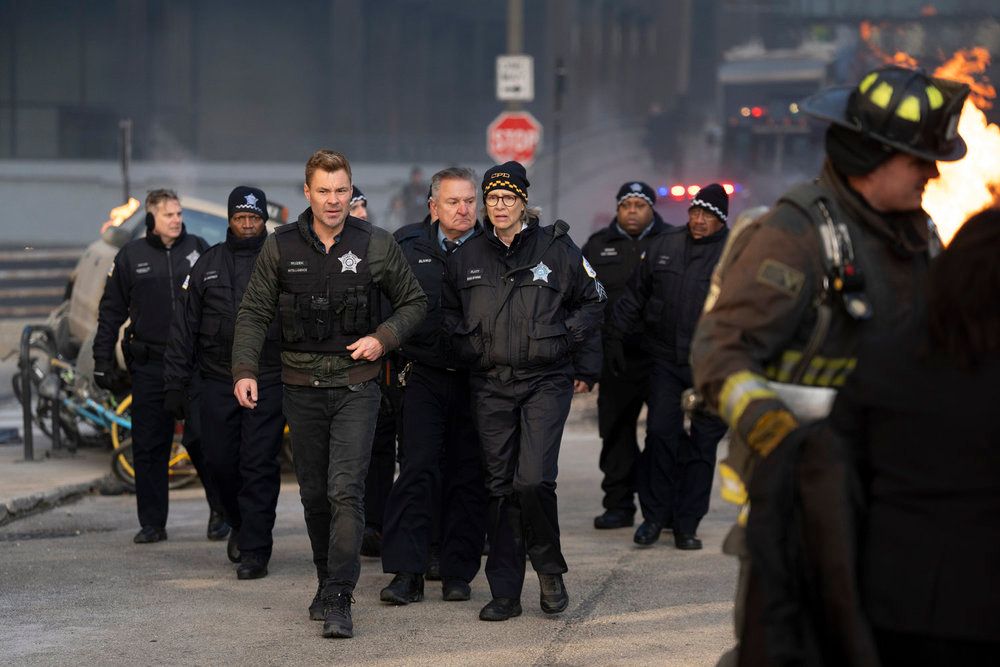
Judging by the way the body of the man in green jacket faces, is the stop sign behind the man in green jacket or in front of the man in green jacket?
behind

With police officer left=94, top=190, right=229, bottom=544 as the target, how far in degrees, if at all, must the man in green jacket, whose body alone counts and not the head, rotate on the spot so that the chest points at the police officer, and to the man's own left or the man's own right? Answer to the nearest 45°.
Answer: approximately 135° to the man's own right

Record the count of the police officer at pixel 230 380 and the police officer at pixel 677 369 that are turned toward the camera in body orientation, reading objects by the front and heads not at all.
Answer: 2

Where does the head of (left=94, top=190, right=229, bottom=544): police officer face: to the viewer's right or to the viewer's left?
to the viewer's right

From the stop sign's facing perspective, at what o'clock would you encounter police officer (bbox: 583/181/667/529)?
The police officer is roughly at 12 o'clock from the stop sign.

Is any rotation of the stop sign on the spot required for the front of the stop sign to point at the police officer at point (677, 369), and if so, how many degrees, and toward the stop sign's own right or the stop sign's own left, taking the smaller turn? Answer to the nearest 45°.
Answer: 0° — it already faces them

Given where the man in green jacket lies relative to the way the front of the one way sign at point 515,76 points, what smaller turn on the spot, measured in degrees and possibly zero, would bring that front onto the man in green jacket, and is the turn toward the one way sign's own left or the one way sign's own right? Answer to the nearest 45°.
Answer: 0° — it already faces them

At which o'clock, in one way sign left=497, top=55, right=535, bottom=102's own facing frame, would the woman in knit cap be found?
The woman in knit cap is roughly at 12 o'clock from the one way sign.
